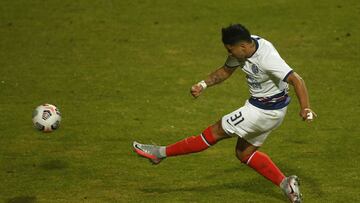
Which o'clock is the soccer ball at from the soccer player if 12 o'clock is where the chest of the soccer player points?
The soccer ball is roughly at 2 o'clock from the soccer player.

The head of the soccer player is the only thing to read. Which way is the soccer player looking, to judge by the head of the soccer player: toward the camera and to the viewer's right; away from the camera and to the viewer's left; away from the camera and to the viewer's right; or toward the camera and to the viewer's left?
toward the camera and to the viewer's left

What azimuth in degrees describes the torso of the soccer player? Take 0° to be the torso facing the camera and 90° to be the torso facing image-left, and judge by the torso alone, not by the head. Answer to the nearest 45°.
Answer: approximately 45°
